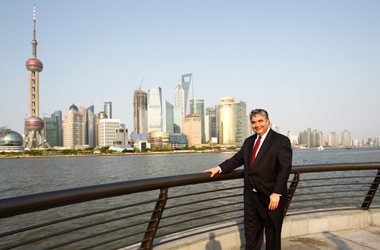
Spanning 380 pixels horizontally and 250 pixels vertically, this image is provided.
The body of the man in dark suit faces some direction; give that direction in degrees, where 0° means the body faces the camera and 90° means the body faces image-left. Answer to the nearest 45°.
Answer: approximately 45°
